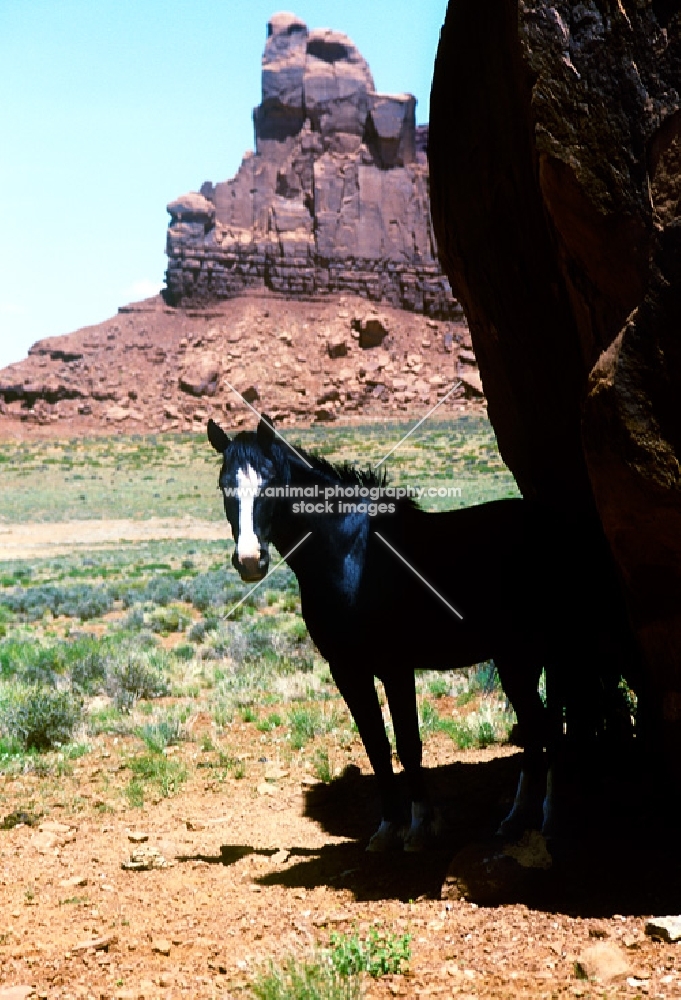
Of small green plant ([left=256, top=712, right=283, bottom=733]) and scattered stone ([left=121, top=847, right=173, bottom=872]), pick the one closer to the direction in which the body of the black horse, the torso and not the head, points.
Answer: the scattered stone

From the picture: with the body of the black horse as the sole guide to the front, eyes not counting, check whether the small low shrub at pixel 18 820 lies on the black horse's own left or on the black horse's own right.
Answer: on the black horse's own right

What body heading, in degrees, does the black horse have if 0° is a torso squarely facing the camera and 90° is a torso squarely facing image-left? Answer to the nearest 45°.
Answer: approximately 45°

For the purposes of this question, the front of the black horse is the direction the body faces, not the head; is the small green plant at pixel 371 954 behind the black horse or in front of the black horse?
in front

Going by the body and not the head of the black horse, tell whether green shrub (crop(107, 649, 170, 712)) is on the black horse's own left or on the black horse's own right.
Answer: on the black horse's own right

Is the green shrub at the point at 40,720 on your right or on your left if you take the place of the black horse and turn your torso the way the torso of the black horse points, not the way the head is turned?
on your right

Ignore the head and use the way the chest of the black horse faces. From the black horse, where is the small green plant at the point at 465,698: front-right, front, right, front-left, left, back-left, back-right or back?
back-right

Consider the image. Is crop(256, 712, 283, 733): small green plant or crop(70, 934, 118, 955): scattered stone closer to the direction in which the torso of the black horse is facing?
the scattered stone

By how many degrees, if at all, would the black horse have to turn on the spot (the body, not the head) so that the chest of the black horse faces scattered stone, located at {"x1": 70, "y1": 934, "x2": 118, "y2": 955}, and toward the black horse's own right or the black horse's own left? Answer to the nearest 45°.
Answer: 0° — it already faces it
